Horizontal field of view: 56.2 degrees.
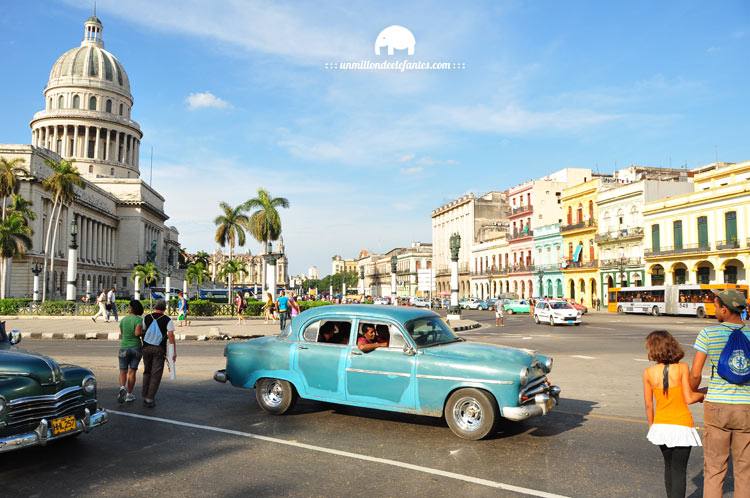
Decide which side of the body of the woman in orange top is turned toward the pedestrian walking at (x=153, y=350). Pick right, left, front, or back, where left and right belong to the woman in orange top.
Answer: left

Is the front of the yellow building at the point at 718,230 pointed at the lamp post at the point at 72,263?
yes

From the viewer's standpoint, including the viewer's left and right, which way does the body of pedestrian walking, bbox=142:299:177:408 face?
facing away from the viewer

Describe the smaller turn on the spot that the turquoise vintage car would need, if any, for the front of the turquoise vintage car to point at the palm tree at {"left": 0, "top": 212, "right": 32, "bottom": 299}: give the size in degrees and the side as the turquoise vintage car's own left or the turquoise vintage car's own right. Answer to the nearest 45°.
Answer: approximately 180°

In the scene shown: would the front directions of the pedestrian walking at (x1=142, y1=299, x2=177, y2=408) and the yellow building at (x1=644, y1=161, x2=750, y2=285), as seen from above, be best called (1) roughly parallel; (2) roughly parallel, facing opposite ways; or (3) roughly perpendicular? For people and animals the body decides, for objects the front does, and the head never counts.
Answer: roughly perpendicular

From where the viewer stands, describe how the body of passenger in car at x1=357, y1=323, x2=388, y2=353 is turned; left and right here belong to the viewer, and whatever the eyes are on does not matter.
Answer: facing to the right of the viewer

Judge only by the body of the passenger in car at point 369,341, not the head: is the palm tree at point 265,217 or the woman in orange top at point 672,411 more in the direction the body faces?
the woman in orange top

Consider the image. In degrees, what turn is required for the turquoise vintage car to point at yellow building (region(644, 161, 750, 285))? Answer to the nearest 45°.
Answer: approximately 90° to its left

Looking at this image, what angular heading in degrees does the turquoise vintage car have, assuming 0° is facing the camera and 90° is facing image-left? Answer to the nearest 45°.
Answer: approximately 315°

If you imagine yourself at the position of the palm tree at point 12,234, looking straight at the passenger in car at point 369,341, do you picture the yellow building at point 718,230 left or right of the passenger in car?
left

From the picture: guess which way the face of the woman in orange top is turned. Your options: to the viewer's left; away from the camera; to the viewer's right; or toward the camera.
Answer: away from the camera
